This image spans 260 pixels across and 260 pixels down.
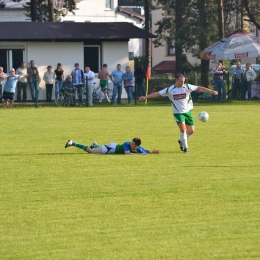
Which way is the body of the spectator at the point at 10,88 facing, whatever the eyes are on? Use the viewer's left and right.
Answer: facing the viewer

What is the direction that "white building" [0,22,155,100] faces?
toward the camera

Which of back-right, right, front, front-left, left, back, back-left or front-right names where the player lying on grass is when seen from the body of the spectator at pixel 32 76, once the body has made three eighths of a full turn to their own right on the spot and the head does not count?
back-left

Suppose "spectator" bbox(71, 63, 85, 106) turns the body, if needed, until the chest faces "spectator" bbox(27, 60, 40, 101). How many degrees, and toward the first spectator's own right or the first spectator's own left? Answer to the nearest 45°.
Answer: approximately 90° to the first spectator's own right

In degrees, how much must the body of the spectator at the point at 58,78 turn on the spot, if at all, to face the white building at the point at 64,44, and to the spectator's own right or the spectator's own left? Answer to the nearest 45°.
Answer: approximately 180°

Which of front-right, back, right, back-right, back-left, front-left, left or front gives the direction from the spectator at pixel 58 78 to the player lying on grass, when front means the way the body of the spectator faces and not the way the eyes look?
front

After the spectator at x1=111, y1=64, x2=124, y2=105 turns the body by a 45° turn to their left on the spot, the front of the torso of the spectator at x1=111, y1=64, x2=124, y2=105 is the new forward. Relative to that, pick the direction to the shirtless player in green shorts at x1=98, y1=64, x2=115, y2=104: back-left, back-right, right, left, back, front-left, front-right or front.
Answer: back

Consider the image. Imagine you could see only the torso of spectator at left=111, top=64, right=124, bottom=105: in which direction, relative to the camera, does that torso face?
toward the camera

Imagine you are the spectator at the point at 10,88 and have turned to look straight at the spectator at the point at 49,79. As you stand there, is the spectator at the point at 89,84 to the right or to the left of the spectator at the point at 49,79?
right

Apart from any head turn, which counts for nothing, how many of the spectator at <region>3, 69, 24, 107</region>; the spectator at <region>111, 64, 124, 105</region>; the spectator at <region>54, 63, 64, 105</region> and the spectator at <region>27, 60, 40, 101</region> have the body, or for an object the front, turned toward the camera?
4

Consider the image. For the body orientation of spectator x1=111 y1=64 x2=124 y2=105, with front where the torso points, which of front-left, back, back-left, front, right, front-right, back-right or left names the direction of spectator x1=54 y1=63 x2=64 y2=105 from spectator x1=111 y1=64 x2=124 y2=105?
right

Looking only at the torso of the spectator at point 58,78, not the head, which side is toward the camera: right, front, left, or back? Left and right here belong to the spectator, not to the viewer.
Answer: front

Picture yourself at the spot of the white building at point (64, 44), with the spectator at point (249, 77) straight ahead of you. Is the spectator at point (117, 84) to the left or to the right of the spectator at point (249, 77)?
right
